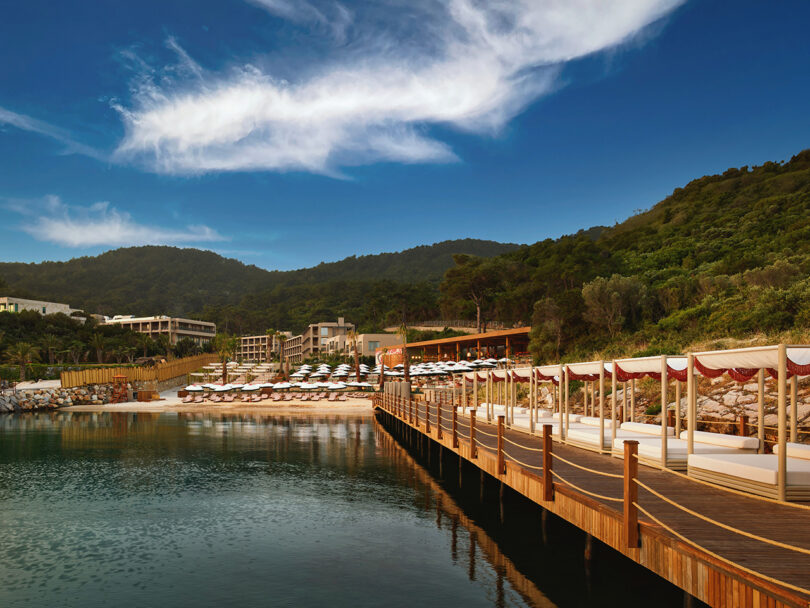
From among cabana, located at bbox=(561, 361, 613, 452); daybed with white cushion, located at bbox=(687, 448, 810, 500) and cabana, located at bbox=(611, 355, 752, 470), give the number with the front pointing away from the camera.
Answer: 0

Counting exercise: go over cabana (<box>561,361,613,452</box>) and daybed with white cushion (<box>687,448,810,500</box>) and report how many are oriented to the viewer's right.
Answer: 0

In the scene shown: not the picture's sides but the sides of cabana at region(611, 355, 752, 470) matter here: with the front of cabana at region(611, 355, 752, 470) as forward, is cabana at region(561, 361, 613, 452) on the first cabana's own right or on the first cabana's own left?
on the first cabana's own right

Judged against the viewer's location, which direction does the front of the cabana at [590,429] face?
facing the viewer and to the left of the viewer

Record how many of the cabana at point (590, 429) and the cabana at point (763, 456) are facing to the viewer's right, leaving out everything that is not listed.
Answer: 0

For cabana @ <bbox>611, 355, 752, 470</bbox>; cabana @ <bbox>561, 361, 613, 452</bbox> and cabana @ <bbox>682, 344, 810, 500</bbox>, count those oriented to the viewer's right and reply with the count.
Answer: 0

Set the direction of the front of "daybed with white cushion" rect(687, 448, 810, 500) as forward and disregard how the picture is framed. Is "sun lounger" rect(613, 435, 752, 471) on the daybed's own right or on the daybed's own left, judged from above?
on the daybed's own right

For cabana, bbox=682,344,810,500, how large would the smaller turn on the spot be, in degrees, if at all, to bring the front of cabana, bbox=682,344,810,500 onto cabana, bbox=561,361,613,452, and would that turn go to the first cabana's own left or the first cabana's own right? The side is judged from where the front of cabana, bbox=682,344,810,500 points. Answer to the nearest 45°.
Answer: approximately 90° to the first cabana's own right

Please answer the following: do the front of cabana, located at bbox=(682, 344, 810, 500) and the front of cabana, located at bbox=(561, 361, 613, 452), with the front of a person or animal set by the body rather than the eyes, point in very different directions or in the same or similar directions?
same or similar directions
